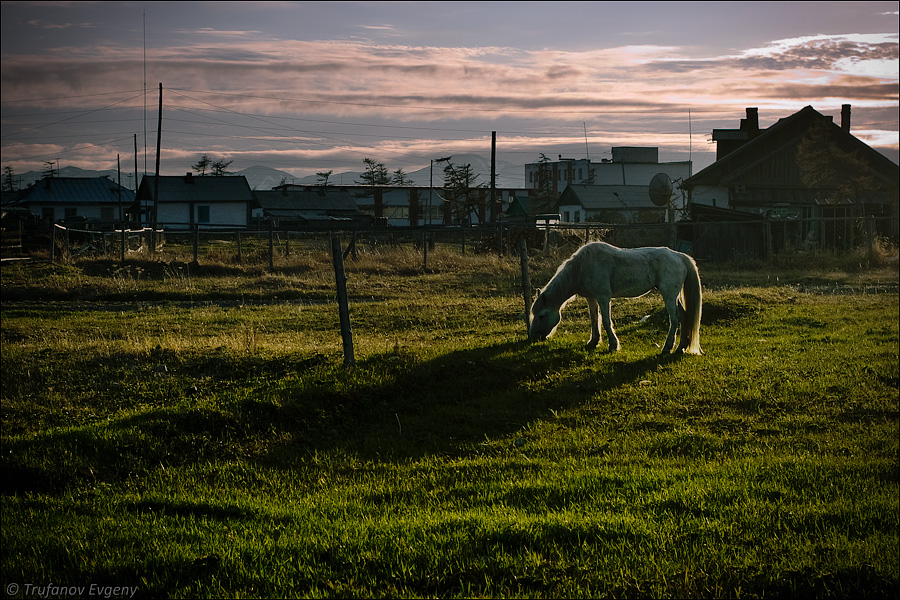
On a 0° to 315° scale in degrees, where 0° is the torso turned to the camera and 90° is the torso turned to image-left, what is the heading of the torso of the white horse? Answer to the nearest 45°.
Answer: approximately 90°

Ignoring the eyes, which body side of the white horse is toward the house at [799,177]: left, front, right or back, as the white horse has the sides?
right

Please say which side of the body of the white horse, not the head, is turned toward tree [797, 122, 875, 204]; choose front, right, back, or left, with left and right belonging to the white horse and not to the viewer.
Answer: right

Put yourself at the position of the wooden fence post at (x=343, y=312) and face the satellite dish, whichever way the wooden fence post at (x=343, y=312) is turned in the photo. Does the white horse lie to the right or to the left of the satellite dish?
right

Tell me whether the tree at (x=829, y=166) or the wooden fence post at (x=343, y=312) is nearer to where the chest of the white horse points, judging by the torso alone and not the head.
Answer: the wooden fence post

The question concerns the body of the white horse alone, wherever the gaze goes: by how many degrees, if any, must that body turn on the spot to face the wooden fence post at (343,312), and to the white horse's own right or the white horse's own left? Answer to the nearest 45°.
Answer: approximately 45° to the white horse's own left

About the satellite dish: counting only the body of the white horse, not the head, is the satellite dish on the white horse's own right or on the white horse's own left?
on the white horse's own right
